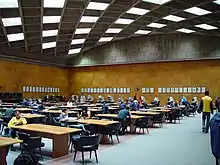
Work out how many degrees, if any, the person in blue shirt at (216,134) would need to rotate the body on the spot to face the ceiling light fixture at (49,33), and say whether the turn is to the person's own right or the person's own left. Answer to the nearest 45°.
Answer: approximately 45° to the person's own left

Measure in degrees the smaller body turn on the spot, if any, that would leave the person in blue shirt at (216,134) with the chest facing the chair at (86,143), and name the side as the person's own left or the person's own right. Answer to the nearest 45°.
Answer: approximately 45° to the person's own left

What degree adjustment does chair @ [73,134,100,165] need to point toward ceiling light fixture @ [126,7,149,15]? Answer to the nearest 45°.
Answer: approximately 45° to its right

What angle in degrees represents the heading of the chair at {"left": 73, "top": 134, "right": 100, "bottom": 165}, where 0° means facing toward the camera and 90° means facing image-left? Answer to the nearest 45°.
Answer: approximately 135°

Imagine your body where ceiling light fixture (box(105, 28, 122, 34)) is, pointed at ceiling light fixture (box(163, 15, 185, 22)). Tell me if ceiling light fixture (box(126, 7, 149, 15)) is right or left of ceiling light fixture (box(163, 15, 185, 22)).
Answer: right

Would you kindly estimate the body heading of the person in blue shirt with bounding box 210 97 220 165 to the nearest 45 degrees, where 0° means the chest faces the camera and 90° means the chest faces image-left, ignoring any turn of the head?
approximately 180°

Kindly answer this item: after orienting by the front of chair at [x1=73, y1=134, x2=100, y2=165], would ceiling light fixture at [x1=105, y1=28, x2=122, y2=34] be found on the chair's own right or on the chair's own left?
on the chair's own right

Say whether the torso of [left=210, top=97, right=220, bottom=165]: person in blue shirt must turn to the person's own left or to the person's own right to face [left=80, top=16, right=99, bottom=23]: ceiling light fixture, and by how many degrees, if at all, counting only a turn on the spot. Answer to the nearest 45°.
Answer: approximately 45° to the person's own left
